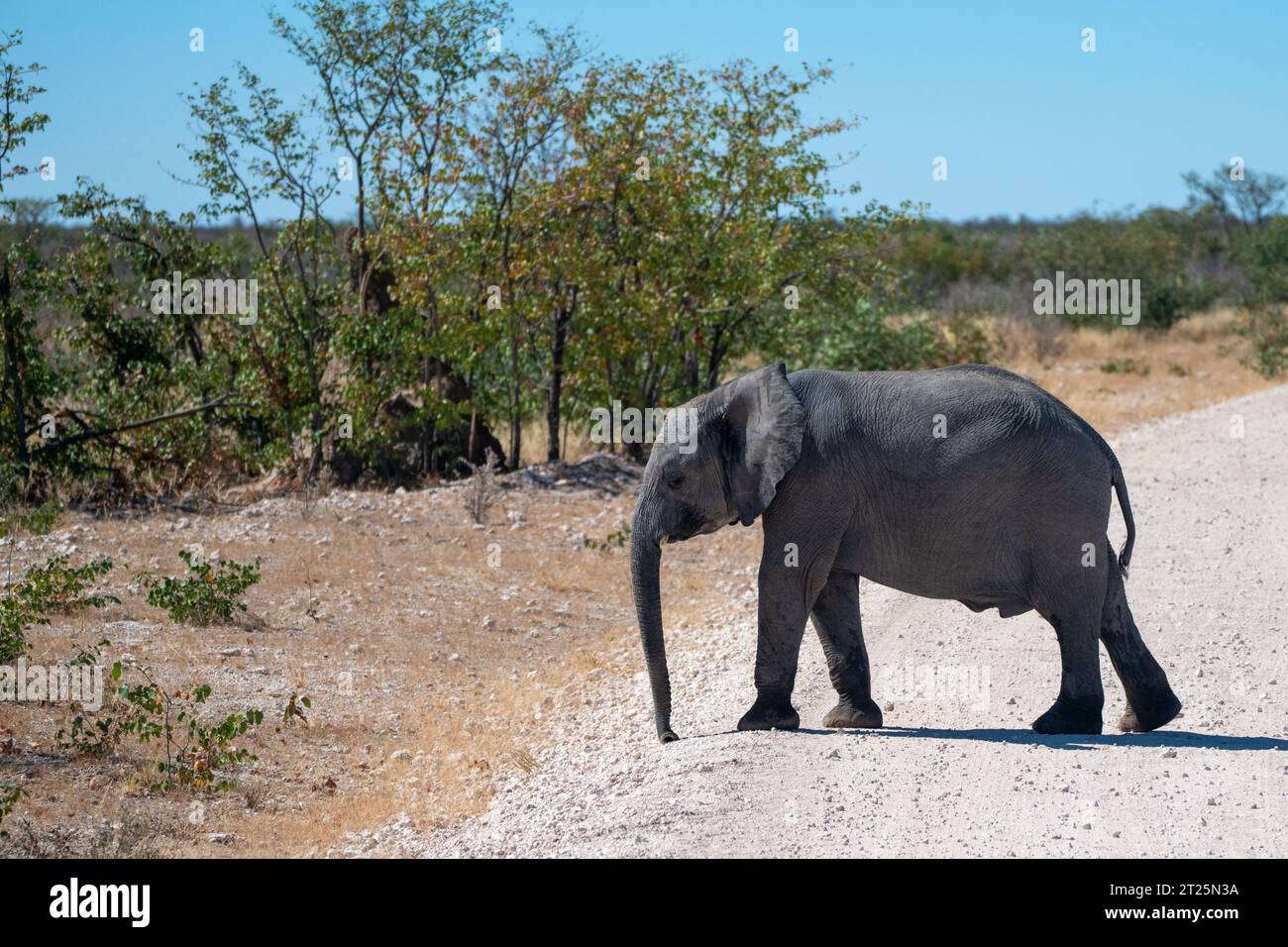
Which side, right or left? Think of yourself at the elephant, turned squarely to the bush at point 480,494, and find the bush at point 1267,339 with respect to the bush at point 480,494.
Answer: right

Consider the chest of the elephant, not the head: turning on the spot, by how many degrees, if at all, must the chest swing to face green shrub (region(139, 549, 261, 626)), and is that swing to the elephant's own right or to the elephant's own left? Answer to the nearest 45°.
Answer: approximately 45° to the elephant's own right

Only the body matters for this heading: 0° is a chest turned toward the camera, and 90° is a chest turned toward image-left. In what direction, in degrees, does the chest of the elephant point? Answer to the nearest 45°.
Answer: approximately 90°

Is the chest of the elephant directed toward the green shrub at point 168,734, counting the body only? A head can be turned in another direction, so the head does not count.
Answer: yes

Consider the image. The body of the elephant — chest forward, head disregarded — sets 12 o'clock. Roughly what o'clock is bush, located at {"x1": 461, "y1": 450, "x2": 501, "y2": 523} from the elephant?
The bush is roughly at 2 o'clock from the elephant.

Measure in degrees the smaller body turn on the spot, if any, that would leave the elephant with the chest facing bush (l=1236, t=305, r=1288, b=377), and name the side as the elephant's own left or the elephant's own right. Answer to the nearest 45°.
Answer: approximately 90° to the elephant's own right

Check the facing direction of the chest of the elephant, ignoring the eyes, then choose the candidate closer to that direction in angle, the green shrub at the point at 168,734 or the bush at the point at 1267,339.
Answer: the green shrub
